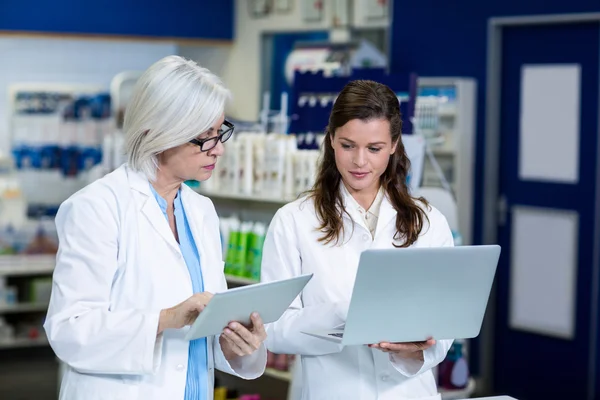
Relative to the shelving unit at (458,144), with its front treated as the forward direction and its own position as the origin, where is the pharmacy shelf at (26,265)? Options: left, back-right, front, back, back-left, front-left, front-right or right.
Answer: right

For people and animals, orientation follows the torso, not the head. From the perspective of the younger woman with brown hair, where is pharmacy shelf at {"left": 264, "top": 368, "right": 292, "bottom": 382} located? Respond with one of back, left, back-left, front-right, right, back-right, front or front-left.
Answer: back

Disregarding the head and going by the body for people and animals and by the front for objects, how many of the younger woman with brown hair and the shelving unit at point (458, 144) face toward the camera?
2

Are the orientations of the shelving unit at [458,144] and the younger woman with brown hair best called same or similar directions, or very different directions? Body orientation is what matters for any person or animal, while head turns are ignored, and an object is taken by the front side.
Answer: same or similar directions

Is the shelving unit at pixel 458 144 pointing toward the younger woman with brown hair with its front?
yes

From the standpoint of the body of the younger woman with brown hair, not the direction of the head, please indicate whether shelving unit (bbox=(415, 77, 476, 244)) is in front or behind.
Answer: behind

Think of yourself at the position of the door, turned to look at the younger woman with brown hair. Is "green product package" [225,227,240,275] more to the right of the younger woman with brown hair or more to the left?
right

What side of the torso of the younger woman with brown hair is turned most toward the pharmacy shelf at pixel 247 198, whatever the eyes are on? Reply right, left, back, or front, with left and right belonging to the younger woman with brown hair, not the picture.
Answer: back

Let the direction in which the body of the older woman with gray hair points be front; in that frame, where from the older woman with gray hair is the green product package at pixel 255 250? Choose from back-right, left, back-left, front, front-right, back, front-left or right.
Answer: back-left

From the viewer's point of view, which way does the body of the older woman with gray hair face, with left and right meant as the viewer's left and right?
facing the viewer and to the right of the viewer

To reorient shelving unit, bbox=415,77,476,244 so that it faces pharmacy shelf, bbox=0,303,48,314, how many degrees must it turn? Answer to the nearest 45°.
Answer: approximately 90° to its right

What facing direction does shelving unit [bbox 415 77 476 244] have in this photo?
toward the camera

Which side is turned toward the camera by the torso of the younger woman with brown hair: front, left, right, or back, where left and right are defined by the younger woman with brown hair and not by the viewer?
front

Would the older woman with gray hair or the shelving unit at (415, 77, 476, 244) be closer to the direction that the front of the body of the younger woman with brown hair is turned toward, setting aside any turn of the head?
the older woman with gray hair

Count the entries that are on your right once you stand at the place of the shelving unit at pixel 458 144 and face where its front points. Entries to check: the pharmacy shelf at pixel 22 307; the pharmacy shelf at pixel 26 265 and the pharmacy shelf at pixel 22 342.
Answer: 3
